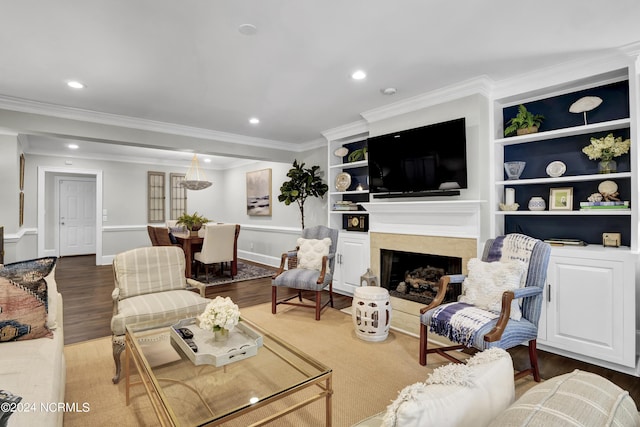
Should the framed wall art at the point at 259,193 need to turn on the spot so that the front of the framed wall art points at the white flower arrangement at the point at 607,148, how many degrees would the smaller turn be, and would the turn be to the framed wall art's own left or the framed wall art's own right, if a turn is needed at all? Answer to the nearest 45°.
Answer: approximately 90° to the framed wall art's own left

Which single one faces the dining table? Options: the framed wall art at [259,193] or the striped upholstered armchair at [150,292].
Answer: the framed wall art

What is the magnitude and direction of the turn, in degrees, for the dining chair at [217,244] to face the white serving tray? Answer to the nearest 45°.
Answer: approximately 135° to its left

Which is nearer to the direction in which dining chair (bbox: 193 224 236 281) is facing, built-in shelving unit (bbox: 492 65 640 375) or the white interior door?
the white interior door

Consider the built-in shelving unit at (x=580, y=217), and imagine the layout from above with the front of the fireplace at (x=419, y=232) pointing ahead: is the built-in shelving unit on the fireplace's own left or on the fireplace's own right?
on the fireplace's own left

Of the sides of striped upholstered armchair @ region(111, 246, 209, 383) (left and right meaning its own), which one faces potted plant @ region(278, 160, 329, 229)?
left

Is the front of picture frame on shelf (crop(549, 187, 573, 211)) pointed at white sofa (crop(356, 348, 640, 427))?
yes

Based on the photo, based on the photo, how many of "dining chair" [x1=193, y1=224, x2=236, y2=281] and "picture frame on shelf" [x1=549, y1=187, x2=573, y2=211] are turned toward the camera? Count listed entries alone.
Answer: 1

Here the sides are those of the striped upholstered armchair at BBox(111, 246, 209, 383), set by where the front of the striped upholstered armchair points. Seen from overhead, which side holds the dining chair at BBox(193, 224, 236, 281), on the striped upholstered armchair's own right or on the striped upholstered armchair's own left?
on the striped upholstered armchair's own left

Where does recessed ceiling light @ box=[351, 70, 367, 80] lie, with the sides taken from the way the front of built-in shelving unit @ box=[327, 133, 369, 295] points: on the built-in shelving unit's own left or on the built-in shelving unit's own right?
on the built-in shelving unit's own left

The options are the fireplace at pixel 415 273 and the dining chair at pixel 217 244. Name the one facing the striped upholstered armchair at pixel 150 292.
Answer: the fireplace

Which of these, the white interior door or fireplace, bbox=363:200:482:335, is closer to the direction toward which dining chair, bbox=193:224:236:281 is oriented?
the white interior door

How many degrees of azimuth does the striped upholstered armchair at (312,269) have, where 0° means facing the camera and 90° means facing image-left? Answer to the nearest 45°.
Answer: approximately 45°
